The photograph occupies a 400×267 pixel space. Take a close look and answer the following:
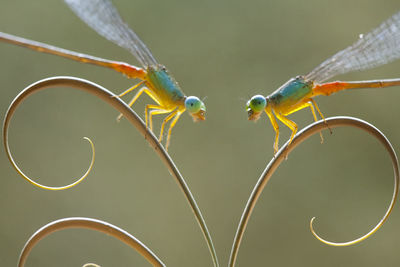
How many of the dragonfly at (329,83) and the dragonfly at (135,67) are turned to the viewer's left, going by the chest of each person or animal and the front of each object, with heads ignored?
1

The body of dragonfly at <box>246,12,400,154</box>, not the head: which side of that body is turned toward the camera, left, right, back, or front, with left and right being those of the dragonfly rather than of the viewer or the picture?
left

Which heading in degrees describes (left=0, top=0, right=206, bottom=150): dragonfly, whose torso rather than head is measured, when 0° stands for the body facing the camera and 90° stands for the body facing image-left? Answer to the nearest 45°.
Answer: approximately 270°

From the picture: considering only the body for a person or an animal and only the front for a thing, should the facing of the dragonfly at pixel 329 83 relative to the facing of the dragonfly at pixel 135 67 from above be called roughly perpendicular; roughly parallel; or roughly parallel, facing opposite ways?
roughly parallel, facing opposite ways

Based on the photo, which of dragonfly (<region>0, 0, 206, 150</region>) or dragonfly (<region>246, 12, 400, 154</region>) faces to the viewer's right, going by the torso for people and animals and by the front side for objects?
dragonfly (<region>0, 0, 206, 150</region>)
